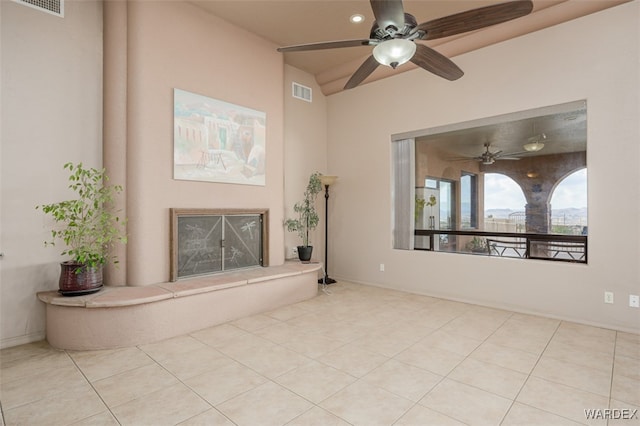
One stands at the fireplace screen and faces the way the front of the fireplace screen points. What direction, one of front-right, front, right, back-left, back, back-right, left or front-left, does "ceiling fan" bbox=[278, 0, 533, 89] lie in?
front

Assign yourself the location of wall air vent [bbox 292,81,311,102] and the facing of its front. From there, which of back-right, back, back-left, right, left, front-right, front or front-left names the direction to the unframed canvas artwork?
right

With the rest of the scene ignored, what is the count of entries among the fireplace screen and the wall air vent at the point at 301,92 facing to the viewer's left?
0

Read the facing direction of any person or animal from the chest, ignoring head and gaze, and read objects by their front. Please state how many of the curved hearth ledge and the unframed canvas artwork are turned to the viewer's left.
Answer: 0

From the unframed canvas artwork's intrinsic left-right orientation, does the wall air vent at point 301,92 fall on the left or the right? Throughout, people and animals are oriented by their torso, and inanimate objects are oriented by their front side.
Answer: on its left

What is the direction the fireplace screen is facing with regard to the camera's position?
facing the viewer and to the right of the viewer
